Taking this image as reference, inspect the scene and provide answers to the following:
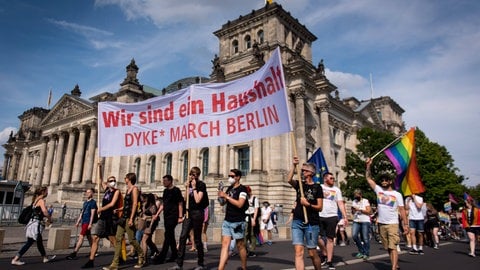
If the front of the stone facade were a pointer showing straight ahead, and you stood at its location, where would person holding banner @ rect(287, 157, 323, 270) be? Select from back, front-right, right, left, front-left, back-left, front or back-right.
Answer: front-left

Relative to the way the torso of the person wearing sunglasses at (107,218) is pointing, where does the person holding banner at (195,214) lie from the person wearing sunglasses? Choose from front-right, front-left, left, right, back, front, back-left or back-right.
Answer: left

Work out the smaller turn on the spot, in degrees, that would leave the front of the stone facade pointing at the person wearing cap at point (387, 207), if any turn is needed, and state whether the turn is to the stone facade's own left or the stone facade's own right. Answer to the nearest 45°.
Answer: approximately 45° to the stone facade's own left

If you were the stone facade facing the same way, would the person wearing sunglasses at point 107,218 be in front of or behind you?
in front

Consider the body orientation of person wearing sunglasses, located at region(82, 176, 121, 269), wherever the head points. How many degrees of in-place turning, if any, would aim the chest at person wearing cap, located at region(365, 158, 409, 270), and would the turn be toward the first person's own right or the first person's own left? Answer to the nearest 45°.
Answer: approximately 90° to the first person's own left

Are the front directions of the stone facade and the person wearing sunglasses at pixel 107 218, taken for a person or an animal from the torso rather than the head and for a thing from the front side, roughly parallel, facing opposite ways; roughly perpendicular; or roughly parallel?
roughly parallel

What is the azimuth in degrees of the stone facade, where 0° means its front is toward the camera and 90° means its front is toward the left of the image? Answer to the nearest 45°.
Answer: approximately 45°

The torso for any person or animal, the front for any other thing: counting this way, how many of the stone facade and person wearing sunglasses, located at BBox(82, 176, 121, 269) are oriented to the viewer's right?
0

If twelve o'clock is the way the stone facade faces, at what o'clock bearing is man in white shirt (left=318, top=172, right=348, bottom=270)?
The man in white shirt is roughly at 11 o'clock from the stone facade.
